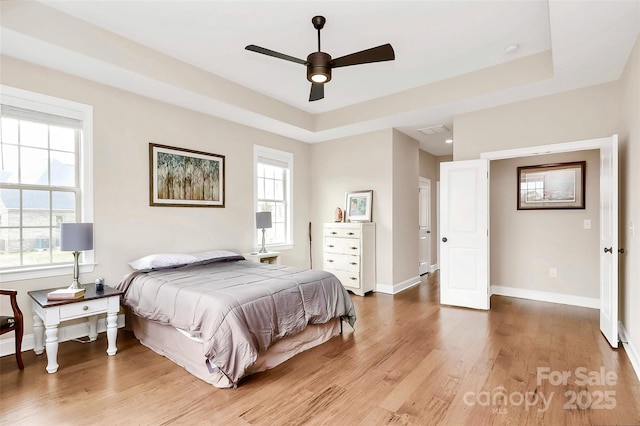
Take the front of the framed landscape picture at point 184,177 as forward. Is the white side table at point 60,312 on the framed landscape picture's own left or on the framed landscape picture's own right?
on the framed landscape picture's own right

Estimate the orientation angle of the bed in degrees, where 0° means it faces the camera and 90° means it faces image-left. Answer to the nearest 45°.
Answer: approximately 315°

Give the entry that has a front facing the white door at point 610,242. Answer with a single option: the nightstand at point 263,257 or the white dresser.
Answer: the nightstand

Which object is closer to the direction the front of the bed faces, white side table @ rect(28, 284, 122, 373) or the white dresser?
the white dresser

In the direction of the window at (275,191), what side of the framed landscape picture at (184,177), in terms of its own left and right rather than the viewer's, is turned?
left

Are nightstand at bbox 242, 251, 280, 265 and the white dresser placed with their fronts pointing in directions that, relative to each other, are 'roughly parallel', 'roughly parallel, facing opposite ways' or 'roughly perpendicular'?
roughly perpendicular

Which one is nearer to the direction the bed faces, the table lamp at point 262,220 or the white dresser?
the white dresser

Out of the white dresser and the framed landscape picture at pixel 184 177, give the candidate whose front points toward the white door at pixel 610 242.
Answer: the framed landscape picture
